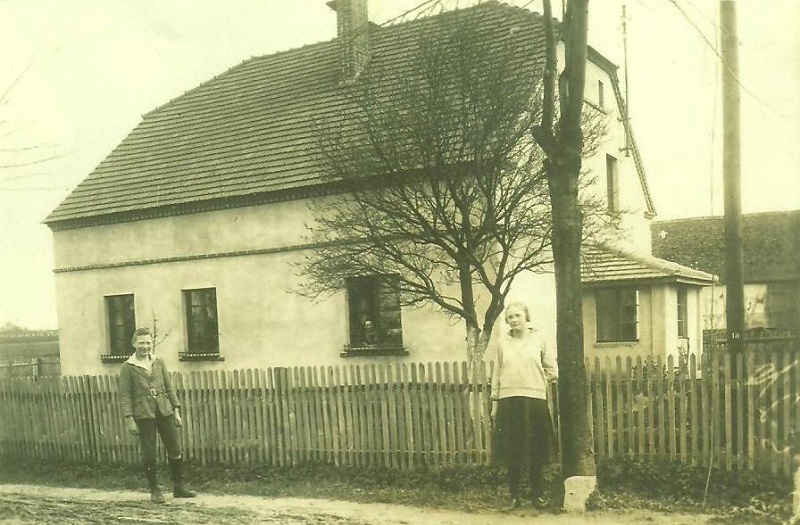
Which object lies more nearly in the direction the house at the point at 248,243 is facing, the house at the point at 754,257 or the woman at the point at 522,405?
the woman

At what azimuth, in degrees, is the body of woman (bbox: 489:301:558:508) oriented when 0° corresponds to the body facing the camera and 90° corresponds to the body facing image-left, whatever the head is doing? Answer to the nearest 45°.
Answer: approximately 0°

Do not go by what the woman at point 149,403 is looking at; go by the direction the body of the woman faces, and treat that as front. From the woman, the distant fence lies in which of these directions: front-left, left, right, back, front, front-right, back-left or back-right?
back-left

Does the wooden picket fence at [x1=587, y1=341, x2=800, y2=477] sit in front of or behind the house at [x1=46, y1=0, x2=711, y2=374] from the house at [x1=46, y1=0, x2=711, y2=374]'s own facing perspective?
in front
